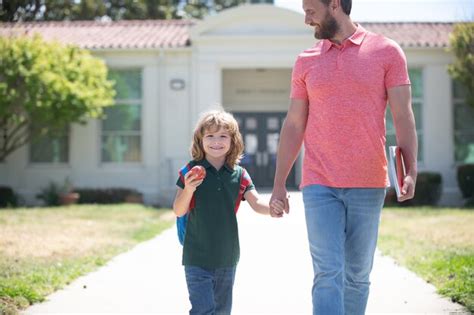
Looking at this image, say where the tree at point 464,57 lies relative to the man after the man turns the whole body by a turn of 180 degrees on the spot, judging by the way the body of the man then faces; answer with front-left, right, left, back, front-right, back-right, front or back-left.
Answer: front

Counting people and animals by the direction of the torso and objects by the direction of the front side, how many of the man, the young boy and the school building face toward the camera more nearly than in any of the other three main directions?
3

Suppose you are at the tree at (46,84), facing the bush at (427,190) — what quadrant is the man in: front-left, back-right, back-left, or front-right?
front-right

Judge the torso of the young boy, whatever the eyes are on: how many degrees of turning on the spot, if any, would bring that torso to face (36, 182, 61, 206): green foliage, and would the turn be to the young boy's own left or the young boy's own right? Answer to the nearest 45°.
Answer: approximately 180°

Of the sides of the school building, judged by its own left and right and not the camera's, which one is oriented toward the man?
front

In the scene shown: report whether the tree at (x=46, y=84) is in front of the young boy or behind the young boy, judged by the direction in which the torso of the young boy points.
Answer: behind

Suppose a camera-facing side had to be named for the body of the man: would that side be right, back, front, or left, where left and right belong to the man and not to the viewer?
front

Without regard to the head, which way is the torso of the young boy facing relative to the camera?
toward the camera

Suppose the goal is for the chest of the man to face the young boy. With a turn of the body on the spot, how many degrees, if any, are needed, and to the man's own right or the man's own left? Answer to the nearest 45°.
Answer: approximately 90° to the man's own right

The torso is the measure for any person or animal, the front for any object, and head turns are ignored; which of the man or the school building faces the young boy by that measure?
the school building
